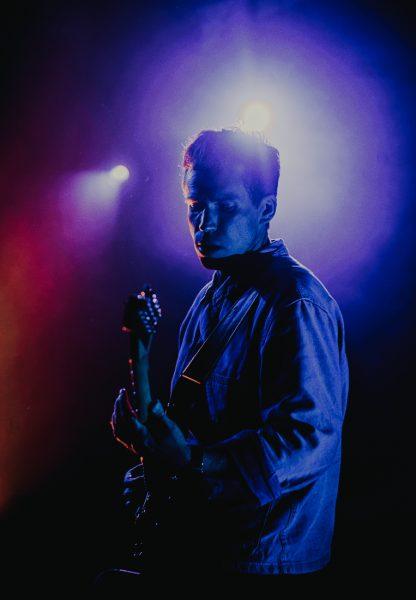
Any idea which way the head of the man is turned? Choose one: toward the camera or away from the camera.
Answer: toward the camera

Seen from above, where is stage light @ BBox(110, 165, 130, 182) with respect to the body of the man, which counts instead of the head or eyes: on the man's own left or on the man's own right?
on the man's own right

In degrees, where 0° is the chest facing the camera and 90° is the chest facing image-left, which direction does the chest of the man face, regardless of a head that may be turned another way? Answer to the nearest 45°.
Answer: approximately 45°
